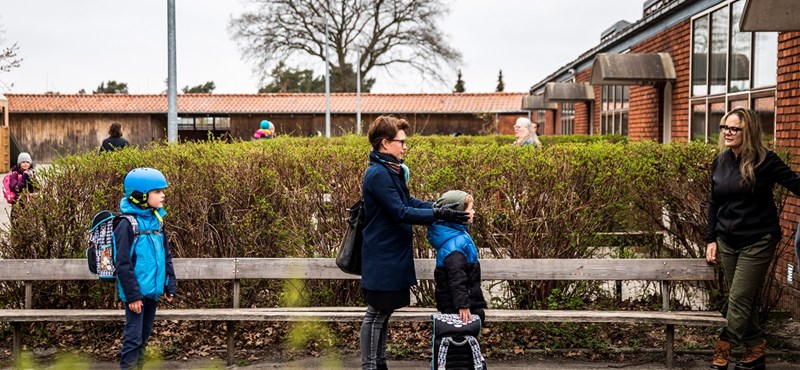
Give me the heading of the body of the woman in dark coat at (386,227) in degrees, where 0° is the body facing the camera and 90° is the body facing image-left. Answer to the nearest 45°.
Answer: approximately 270°

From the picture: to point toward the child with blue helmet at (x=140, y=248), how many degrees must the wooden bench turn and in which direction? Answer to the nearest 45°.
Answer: approximately 45° to its right

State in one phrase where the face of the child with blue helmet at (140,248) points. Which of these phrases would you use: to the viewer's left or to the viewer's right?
to the viewer's right

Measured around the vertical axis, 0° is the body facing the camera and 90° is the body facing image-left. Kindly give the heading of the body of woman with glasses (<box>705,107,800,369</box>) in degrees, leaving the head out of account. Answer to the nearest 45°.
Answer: approximately 45°

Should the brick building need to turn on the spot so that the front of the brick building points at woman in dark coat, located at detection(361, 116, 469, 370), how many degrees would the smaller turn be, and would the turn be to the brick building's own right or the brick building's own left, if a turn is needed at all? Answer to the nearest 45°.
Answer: approximately 45° to the brick building's own left

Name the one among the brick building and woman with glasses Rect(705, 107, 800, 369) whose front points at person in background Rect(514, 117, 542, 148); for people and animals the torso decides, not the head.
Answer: the brick building

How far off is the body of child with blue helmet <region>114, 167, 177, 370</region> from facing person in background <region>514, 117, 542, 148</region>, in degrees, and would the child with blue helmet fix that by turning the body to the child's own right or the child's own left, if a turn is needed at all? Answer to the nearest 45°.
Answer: approximately 90° to the child's own left

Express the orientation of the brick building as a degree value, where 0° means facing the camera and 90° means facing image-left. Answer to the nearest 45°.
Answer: approximately 45°

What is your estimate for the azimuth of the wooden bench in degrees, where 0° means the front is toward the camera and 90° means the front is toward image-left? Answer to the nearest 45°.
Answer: approximately 0°
